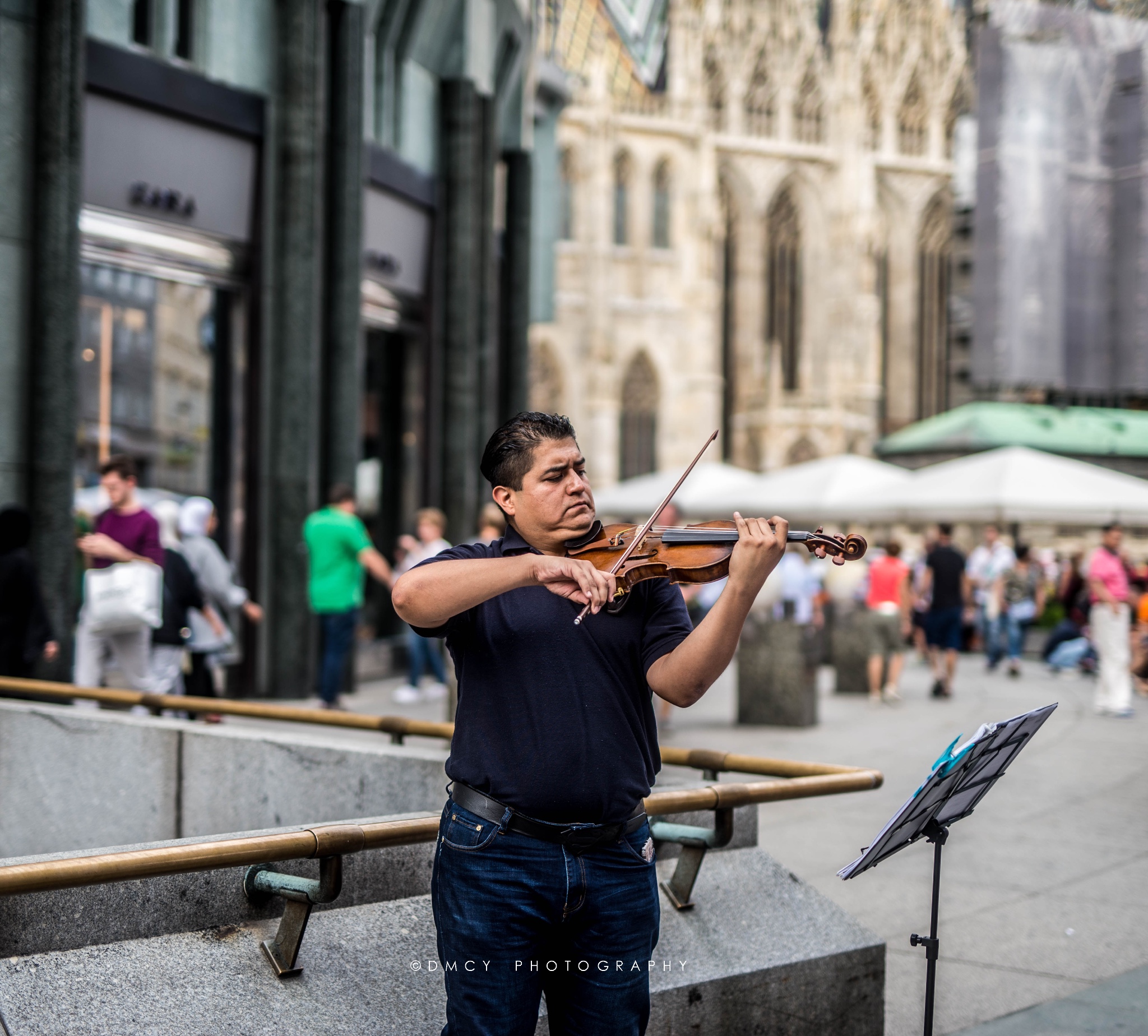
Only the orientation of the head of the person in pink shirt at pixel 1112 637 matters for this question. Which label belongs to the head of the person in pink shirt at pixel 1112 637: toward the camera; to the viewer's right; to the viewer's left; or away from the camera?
toward the camera

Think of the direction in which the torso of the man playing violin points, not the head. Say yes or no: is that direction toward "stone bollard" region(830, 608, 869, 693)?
no

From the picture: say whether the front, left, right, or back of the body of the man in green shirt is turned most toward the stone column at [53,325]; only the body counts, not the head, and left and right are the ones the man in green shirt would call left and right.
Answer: back

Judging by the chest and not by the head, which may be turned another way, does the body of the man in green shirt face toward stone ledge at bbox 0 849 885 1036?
no

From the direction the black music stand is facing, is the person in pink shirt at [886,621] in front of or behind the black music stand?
in front

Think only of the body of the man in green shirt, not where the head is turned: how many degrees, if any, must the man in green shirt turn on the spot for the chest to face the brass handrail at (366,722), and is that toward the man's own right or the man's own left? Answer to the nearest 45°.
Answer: approximately 135° to the man's own right

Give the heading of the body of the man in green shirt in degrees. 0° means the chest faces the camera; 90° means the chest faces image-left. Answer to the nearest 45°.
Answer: approximately 225°

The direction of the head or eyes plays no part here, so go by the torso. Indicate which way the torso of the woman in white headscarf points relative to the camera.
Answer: to the viewer's right

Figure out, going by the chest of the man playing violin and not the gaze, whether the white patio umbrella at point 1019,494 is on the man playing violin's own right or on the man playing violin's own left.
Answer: on the man playing violin's own left

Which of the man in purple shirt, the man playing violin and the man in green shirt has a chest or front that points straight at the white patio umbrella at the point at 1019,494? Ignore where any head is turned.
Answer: the man in green shirt

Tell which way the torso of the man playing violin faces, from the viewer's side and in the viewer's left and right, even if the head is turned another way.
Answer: facing the viewer and to the right of the viewer

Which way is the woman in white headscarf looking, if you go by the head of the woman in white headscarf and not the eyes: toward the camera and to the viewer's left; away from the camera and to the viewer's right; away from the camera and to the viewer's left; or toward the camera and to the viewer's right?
away from the camera and to the viewer's right

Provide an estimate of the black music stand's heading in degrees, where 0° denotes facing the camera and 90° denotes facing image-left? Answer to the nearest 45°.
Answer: approximately 135°
